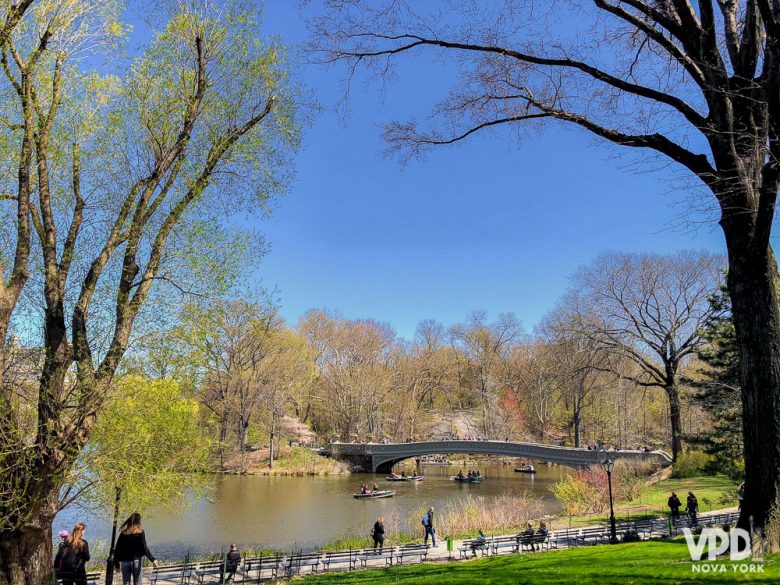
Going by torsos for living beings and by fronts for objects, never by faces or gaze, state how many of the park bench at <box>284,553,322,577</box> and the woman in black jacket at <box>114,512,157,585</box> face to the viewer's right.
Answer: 0

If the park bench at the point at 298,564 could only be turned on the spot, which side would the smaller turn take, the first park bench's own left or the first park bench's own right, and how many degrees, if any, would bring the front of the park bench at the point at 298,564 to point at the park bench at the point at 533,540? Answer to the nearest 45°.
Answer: approximately 135° to the first park bench's own right

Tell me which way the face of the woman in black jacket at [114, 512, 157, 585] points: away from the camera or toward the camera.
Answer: away from the camera

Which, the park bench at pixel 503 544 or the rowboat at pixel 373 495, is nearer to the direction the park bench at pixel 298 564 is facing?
the rowboat

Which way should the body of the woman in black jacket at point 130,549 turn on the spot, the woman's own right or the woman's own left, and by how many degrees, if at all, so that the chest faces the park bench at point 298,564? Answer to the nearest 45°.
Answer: approximately 45° to the woman's own right

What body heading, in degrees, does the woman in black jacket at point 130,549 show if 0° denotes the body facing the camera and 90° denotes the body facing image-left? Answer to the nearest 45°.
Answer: approximately 180°

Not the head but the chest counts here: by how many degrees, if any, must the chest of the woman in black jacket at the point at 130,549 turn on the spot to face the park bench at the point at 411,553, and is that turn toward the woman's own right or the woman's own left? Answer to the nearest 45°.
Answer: approximately 45° to the woman's own right

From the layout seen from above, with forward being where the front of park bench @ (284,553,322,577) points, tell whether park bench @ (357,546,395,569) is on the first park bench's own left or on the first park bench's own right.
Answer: on the first park bench's own right

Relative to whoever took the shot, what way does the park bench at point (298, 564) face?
facing away from the viewer and to the left of the viewer

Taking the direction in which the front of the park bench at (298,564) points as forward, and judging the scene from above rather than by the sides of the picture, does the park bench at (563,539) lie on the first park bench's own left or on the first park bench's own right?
on the first park bench's own right
